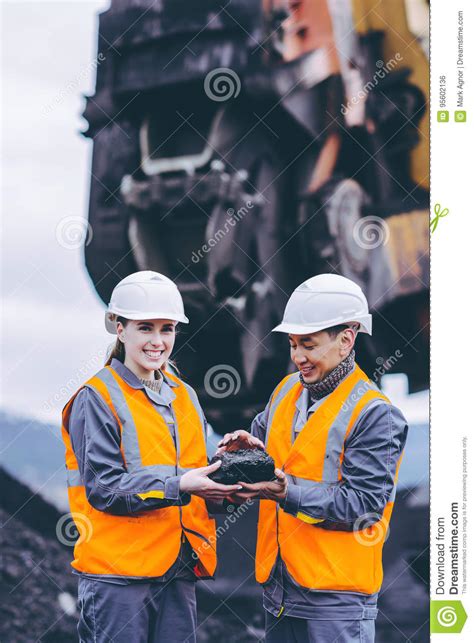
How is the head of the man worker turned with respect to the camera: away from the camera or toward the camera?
toward the camera

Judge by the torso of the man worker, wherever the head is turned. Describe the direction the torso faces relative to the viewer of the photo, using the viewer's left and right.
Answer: facing the viewer and to the left of the viewer

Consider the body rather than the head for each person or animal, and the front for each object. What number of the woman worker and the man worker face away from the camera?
0

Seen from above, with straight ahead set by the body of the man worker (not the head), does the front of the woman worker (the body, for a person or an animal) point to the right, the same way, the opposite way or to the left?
to the left
